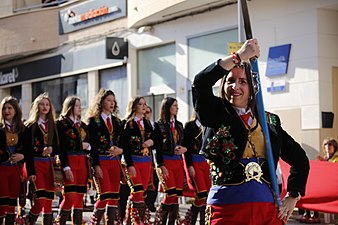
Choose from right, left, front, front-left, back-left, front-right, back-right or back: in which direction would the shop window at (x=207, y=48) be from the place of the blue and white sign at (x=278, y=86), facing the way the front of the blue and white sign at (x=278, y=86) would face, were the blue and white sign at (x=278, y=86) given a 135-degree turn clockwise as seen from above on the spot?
front

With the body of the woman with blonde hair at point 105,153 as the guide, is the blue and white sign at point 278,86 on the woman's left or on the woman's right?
on the woman's left

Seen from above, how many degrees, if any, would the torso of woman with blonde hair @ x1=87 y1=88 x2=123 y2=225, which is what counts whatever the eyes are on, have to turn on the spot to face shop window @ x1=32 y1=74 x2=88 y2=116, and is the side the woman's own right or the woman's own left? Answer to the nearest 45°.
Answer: approximately 135° to the woman's own left

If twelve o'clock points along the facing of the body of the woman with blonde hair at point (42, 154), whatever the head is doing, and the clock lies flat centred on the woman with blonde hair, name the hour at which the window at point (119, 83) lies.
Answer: The window is roughly at 8 o'clock from the woman with blonde hair.

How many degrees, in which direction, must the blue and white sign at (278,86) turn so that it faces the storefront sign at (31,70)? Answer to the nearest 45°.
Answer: approximately 135° to its right

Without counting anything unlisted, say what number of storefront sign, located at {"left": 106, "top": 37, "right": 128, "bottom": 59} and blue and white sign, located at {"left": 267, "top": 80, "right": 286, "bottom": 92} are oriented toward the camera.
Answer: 2

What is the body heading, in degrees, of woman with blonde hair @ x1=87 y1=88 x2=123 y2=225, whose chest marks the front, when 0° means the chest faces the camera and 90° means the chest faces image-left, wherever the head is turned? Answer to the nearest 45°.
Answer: approximately 315°

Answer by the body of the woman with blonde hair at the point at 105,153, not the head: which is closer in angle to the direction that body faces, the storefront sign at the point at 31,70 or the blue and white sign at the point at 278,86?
the blue and white sign

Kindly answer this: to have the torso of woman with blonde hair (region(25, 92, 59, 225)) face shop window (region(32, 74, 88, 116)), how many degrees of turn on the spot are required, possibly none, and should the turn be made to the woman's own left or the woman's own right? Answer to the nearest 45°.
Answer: approximately 135° to the woman's own left

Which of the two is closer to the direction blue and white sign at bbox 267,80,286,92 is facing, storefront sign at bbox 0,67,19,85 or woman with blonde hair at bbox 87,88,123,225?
the woman with blonde hair

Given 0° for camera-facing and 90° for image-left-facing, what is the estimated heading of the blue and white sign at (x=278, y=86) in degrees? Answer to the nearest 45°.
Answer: approximately 0°
